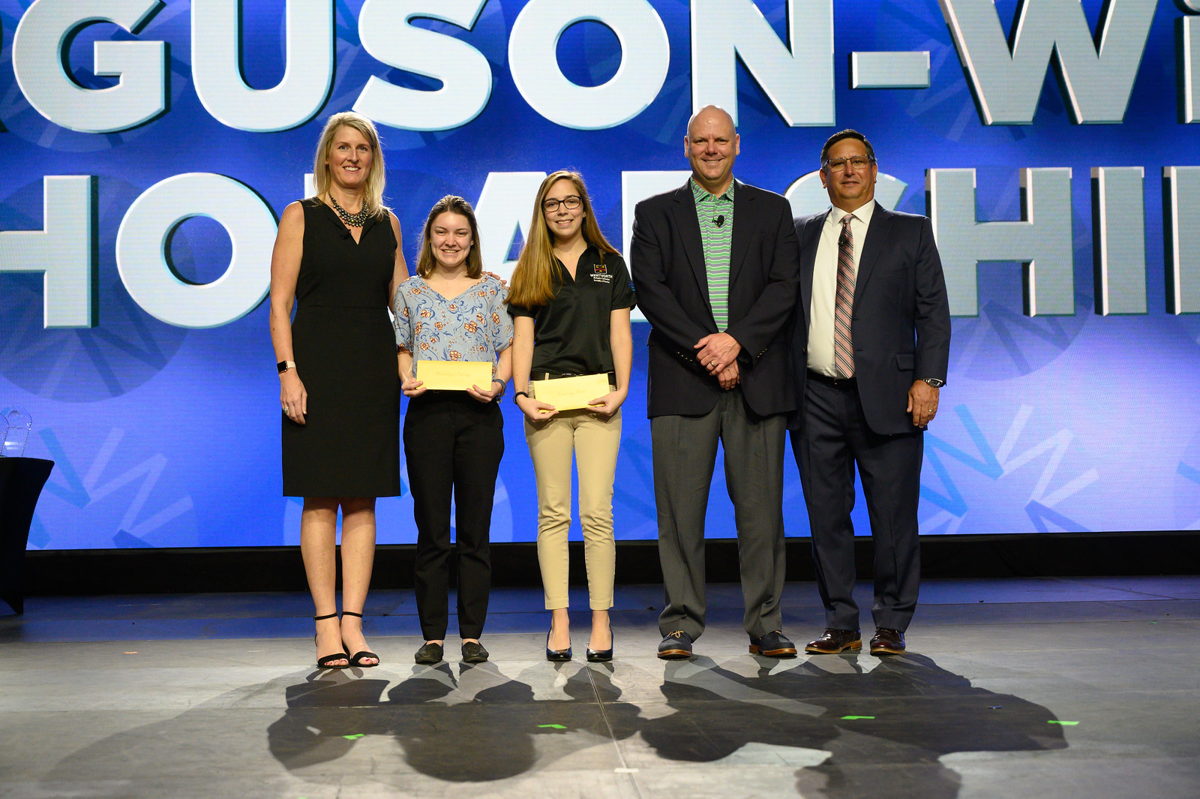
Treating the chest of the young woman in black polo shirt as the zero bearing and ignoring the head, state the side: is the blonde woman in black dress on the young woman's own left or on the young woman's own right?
on the young woman's own right

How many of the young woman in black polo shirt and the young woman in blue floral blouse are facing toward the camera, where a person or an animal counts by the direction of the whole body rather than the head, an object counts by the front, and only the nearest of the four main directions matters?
2

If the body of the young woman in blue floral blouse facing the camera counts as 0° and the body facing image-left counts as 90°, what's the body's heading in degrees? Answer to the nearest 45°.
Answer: approximately 0°

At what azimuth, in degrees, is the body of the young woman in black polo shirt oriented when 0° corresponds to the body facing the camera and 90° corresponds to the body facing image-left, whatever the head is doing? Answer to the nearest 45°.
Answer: approximately 0°

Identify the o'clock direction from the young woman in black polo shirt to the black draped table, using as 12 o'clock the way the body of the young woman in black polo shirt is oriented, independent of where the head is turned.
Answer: The black draped table is roughly at 4 o'clock from the young woman in black polo shirt.

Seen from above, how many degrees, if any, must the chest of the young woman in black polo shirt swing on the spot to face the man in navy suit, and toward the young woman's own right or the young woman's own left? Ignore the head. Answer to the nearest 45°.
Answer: approximately 90° to the young woman's own left
